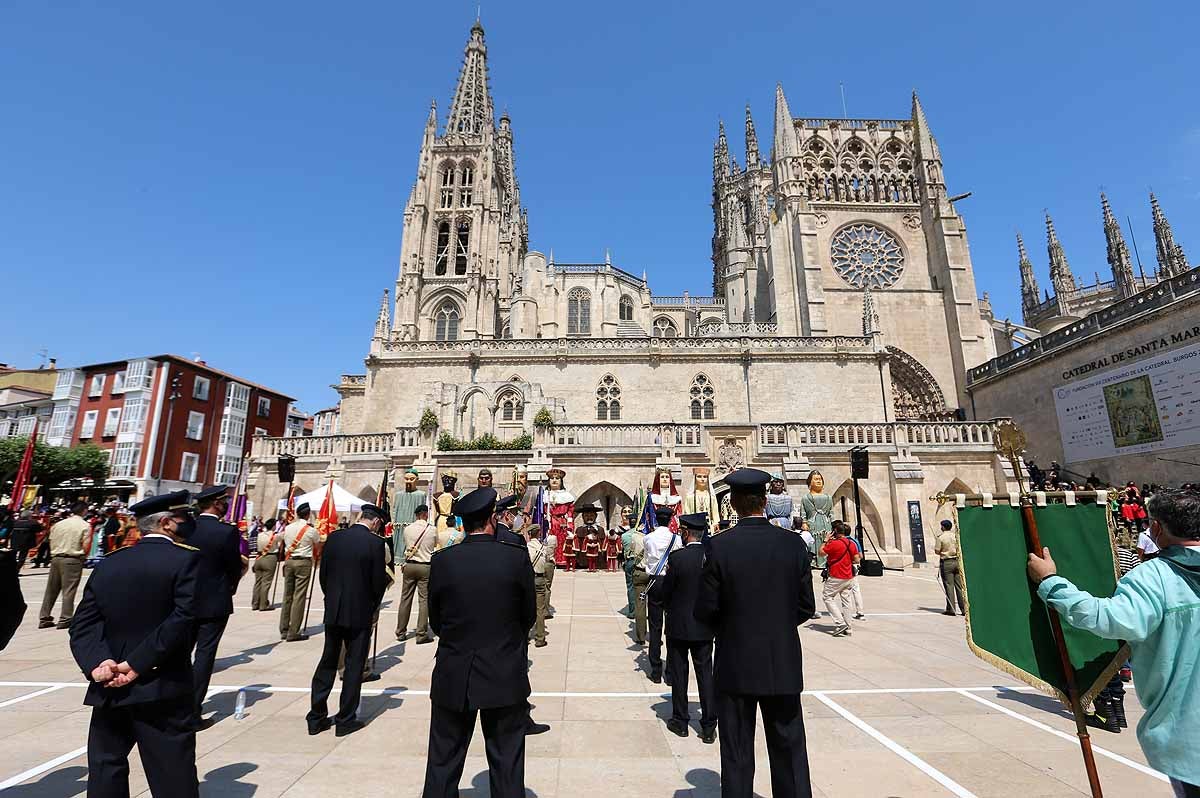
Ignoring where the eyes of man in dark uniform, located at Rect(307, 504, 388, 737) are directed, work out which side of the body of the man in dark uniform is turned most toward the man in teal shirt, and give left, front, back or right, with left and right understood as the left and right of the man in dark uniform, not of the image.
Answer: right

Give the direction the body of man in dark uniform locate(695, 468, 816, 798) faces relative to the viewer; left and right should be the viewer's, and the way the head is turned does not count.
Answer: facing away from the viewer

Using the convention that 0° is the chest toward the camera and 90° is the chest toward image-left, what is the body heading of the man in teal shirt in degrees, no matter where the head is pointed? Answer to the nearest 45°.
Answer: approximately 135°

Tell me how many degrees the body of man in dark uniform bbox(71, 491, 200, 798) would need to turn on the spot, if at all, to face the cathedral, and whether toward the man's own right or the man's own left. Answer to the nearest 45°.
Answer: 0° — they already face it

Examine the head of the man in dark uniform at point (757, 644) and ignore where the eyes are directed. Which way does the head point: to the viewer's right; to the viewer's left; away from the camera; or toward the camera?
away from the camera

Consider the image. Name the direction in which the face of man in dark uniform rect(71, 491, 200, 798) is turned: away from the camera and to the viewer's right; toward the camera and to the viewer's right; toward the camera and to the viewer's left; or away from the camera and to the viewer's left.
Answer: away from the camera and to the viewer's right

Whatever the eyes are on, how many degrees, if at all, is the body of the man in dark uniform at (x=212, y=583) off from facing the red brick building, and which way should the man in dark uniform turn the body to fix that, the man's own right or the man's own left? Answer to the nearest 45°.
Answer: approximately 45° to the man's own left

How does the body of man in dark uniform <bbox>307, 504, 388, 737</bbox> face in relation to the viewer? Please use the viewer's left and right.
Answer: facing away from the viewer and to the right of the viewer

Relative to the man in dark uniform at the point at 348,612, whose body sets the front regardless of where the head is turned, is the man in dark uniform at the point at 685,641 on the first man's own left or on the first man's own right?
on the first man's own right

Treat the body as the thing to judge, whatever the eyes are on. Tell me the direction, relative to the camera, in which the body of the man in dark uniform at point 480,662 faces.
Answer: away from the camera

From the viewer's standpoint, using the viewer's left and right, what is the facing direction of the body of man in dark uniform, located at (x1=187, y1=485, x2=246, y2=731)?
facing away from the viewer and to the right of the viewer
